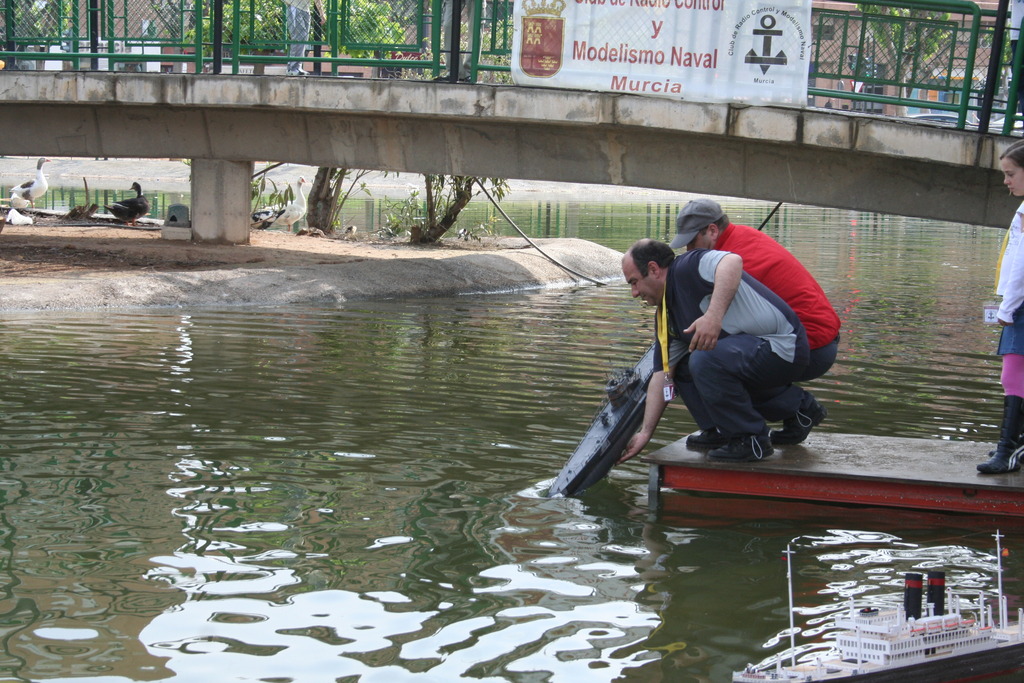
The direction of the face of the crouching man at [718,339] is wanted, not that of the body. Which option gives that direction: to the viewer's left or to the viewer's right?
to the viewer's left

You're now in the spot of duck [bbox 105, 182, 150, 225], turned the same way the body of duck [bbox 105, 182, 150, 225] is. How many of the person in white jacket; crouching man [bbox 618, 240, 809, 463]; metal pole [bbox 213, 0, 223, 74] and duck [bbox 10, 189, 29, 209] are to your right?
3

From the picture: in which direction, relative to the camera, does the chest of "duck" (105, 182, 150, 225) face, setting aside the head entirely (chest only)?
to the viewer's right

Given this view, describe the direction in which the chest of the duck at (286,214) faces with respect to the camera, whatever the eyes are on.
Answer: to the viewer's right

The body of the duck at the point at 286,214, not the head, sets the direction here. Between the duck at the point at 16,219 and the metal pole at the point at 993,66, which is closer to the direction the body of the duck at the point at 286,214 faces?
the metal pole

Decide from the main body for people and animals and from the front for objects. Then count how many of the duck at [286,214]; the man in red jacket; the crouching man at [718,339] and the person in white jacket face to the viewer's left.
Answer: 3

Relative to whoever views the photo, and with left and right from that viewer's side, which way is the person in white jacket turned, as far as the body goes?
facing to the left of the viewer

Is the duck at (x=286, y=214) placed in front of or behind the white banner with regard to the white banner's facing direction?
behind

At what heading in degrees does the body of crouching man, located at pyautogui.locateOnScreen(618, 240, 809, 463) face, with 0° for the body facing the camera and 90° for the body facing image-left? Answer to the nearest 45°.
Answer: approximately 90°
